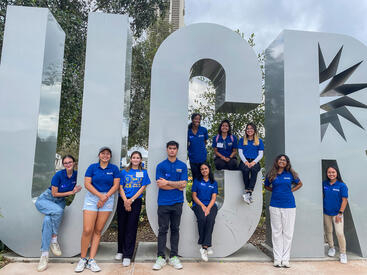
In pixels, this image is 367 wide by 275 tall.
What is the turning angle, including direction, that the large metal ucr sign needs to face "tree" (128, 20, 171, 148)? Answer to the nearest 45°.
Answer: approximately 180°

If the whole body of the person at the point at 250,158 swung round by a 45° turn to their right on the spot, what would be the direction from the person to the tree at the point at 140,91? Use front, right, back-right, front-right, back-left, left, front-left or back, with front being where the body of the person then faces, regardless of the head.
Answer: right

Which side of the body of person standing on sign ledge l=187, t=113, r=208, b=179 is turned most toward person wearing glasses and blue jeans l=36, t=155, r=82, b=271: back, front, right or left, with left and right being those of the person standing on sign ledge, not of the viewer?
right

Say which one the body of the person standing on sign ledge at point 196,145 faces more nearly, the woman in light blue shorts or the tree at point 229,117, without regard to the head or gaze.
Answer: the woman in light blue shorts

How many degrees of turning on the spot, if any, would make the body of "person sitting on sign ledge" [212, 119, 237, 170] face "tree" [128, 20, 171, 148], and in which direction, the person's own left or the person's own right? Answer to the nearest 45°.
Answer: approximately 135° to the person's own right

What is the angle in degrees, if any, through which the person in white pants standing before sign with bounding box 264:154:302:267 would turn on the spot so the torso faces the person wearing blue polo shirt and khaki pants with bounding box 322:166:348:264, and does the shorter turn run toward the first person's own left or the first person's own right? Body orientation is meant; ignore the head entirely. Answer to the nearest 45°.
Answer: approximately 135° to the first person's own left
